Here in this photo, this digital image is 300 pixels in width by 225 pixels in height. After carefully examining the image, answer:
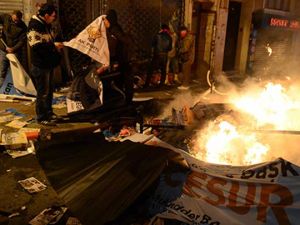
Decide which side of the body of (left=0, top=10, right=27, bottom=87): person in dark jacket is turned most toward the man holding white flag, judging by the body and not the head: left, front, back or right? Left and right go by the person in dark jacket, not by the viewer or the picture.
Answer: left

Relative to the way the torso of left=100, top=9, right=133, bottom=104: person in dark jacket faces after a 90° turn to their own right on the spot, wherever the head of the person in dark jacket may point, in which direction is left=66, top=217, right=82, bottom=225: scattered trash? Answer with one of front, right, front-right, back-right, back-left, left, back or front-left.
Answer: back

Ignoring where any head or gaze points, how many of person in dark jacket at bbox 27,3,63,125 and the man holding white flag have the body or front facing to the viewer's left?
1

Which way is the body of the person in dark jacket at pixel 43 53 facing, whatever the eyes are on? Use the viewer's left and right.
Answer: facing to the right of the viewer

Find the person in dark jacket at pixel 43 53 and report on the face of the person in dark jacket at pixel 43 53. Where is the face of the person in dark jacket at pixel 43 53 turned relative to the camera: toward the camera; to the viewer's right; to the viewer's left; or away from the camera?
to the viewer's right

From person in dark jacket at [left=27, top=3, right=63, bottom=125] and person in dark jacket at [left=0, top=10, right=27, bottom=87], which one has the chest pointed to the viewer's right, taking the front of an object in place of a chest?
person in dark jacket at [left=27, top=3, right=63, bottom=125]

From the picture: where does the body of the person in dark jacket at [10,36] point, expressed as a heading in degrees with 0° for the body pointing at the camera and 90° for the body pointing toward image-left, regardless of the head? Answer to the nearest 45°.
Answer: approximately 45°

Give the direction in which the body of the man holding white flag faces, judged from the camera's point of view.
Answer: to the viewer's left

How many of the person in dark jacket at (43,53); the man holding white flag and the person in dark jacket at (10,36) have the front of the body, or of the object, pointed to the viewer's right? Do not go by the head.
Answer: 1

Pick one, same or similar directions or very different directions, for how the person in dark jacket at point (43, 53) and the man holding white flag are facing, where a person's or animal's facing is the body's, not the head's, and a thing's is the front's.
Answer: very different directions

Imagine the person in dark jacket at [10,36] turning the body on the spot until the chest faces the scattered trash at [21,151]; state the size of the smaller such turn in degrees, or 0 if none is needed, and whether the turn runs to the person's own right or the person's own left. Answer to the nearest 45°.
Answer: approximately 45° to the person's own left
